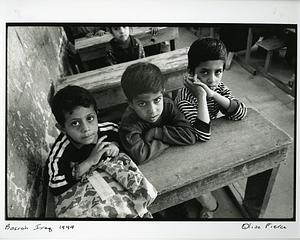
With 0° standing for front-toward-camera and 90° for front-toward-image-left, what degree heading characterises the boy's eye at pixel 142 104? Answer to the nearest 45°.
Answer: approximately 0°
